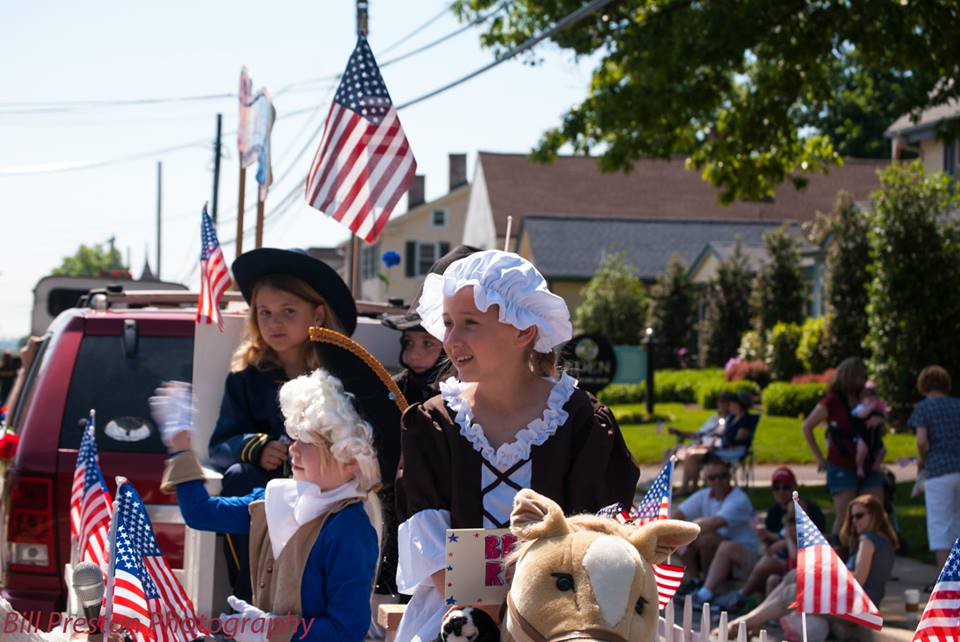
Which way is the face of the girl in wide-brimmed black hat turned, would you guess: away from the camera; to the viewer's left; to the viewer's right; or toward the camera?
toward the camera

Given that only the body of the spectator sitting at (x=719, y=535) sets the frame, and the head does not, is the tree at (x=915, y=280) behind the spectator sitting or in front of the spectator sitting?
behind

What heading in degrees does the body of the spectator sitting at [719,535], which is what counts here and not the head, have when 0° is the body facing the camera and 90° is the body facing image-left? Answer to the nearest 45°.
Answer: approximately 45°

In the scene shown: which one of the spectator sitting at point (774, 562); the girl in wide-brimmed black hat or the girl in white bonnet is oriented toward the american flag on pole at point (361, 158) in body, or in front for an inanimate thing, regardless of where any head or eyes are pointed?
the spectator sitting

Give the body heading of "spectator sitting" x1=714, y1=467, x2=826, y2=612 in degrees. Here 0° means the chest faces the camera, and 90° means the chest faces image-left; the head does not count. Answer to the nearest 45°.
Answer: approximately 45°

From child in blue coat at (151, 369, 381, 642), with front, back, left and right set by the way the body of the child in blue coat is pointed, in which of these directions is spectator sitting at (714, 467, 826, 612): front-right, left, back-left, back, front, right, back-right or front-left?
back

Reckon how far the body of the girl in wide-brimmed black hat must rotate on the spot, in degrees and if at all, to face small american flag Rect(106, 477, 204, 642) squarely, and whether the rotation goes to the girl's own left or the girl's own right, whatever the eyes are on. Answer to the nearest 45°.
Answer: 0° — they already face it

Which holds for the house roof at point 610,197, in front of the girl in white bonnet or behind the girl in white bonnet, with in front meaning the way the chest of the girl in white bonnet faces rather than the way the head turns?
behind

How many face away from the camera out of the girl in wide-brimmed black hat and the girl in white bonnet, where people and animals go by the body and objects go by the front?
0

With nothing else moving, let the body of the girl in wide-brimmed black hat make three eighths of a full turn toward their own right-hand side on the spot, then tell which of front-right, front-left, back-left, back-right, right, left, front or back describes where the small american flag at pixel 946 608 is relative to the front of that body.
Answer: back-right

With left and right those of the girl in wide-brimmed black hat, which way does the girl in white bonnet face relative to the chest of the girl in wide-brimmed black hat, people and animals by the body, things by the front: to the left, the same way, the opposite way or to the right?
the same way

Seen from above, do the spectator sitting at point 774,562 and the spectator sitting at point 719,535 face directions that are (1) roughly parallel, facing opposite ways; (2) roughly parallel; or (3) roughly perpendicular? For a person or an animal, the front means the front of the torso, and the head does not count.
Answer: roughly parallel

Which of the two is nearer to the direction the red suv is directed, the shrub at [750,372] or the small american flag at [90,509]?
the shrub

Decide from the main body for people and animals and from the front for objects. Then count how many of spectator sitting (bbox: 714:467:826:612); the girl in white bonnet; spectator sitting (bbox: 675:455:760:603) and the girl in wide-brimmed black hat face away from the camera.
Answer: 0

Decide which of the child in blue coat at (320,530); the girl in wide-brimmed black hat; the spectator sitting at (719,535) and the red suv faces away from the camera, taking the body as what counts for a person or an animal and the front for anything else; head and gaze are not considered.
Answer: the red suv

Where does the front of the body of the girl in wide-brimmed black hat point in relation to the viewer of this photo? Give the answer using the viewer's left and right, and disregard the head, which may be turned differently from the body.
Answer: facing the viewer and to the left of the viewer

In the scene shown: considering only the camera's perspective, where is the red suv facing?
facing away from the viewer

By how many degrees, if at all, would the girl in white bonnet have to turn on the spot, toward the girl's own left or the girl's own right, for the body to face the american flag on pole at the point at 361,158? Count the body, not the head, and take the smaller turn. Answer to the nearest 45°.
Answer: approximately 135° to the girl's own right

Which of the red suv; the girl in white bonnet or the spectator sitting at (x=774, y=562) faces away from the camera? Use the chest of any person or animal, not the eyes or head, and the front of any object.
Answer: the red suv

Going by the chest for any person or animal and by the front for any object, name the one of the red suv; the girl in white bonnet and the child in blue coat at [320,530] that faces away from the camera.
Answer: the red suv
